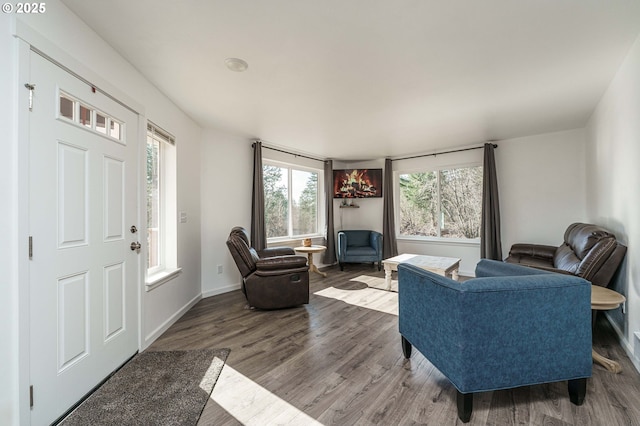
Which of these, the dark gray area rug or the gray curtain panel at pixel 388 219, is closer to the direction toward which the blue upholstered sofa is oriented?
the gray curtain panel

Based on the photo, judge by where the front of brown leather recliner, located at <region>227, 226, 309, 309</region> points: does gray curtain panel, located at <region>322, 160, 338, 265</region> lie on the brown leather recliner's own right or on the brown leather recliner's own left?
on the brown leather recliner's own left

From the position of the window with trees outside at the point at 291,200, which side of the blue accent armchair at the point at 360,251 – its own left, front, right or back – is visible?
right

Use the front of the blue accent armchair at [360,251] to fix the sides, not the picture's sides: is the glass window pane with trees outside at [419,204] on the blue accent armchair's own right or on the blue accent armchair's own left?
on the blue accent armchair's own left

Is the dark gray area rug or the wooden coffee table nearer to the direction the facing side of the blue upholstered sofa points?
the wooden coffee table

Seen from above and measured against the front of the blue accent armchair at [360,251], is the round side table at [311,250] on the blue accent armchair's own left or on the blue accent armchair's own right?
on the blue accent armchair's own right

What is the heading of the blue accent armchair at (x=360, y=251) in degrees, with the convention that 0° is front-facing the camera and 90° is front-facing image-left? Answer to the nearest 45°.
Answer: approximately 0°
